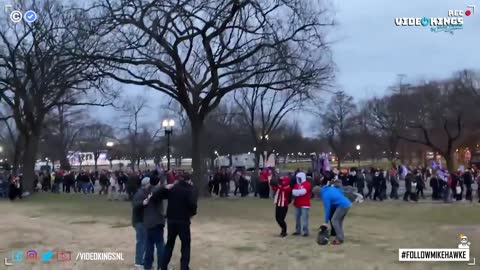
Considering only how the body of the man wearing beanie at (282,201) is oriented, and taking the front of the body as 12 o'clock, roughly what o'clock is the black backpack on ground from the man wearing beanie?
The black backpack on ground is roughly at 8 o'clock from the man wearing beanie.

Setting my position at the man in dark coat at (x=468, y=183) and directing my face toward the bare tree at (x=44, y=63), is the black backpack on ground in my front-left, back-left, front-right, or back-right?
front-left

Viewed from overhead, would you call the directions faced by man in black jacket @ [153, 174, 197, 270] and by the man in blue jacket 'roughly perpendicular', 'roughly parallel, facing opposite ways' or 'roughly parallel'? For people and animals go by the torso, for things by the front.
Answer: roughly perpendicular

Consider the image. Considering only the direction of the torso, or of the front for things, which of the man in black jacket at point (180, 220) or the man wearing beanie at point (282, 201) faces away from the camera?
the man in black jacket

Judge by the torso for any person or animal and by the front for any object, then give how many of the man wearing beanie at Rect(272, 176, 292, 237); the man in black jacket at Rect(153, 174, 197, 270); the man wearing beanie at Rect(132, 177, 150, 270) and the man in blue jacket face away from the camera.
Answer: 1

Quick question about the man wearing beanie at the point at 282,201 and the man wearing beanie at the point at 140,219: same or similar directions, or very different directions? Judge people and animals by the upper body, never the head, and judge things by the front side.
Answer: very different directions

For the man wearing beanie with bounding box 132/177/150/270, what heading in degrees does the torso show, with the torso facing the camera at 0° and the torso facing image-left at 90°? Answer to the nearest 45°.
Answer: approximately 270°

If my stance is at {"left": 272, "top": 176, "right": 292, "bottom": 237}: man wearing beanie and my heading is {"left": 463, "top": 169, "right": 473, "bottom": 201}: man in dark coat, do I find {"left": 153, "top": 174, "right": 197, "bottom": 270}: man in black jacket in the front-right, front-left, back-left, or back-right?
back-right

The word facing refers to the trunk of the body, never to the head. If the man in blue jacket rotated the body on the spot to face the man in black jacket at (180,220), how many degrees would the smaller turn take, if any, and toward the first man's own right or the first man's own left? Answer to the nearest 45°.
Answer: approximately 45° to the first man's own left

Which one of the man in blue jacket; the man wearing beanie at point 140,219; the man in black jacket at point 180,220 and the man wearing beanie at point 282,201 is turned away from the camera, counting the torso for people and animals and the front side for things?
the man in black jacket

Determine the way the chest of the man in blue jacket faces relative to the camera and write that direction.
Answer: to the viewer's left
